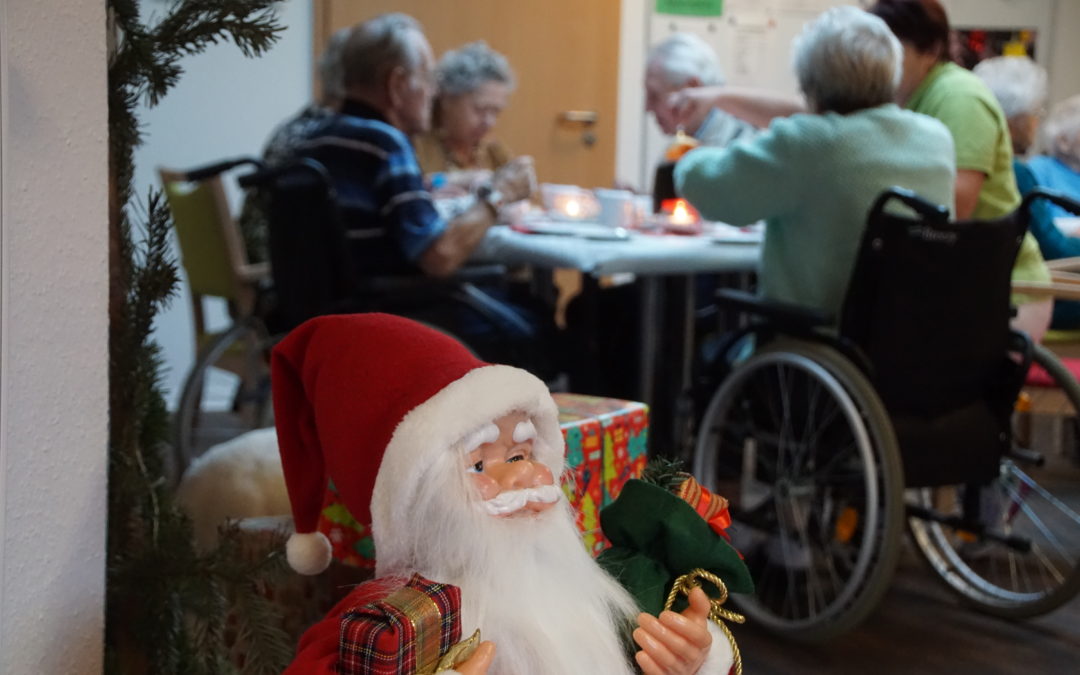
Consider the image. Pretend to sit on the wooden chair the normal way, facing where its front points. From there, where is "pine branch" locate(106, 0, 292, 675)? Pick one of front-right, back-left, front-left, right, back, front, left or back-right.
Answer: back-right

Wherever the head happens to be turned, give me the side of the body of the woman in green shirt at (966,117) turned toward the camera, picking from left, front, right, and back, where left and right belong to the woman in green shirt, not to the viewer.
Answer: left

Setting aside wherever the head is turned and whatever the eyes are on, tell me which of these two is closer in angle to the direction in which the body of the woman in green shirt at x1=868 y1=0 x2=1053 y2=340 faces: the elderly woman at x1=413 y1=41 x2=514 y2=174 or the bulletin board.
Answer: the elderly woman

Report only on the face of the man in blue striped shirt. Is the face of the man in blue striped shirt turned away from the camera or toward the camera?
away from the camera

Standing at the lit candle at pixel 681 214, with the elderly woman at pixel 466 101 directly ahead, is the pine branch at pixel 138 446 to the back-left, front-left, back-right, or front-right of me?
back-left

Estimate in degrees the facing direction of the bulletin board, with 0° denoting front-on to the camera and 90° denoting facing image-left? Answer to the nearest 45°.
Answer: approximately 0°

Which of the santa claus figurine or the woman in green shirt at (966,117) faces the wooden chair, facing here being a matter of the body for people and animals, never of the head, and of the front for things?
the woman in green shirt

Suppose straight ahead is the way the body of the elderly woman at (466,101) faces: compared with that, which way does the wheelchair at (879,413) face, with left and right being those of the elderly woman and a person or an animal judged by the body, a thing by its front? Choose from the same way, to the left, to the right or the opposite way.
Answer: the opposite way

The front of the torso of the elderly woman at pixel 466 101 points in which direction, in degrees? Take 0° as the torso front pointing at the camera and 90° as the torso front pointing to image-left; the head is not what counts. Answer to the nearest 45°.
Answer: approximately 315°

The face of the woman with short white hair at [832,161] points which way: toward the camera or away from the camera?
away from the camera

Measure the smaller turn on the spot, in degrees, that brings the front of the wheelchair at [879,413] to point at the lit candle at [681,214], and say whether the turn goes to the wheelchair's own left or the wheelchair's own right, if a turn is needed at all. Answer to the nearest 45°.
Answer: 0° — it already faces it

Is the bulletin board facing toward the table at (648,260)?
yes
